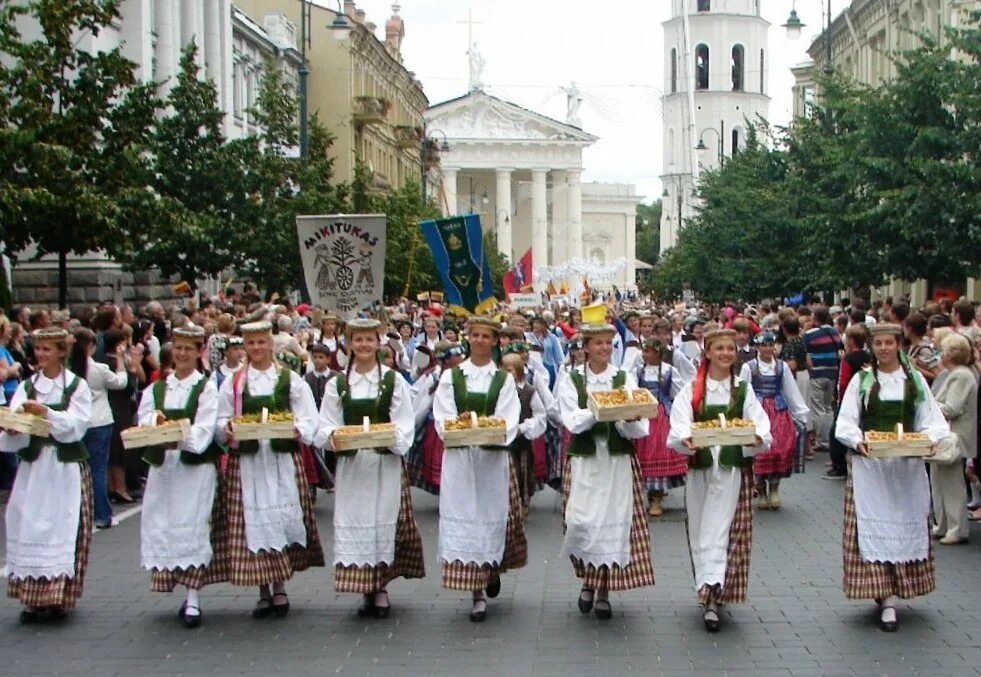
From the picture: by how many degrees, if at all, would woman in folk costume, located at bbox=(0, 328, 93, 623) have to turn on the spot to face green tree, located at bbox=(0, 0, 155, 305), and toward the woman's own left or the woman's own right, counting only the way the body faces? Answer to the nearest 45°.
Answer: approximately 135° to the woman's own right

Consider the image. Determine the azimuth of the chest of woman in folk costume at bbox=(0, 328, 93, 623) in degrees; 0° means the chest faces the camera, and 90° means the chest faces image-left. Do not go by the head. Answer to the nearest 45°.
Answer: approximately 45°

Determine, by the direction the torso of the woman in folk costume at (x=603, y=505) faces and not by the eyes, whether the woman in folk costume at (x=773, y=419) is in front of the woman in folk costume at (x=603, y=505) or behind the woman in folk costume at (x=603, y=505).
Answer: behind

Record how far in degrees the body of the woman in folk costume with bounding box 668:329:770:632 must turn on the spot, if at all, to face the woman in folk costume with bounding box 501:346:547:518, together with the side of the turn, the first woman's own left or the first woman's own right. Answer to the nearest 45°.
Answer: approximately 135° to the first woman's own right

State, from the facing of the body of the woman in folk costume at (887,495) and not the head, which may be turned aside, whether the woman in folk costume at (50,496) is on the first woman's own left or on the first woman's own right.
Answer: on the first woman's own right

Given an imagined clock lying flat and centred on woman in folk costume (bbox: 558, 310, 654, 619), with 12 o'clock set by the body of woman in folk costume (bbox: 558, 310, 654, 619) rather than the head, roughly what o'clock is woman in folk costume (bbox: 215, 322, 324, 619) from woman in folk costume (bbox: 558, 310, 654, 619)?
woman in folk costume (bbox: 215, 322, 324, 619) is roughly at 3 o'clock from woman in folk costume (bbox: 558, 310, 654, 619).

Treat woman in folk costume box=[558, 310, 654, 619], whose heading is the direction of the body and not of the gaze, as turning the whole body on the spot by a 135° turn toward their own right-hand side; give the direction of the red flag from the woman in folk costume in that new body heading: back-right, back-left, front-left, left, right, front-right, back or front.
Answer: front-right

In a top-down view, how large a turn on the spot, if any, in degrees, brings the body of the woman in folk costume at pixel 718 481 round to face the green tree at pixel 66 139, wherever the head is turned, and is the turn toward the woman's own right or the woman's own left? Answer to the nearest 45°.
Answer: approximately 135° to the woman's own right

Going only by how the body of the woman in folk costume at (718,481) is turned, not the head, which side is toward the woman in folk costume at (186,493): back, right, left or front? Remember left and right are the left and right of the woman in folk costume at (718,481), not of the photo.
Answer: right

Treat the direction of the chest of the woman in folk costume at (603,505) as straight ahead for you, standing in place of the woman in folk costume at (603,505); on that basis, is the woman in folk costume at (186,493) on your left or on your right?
on your right

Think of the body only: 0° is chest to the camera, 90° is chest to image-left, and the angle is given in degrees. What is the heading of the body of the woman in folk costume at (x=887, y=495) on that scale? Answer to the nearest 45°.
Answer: approximately 0°

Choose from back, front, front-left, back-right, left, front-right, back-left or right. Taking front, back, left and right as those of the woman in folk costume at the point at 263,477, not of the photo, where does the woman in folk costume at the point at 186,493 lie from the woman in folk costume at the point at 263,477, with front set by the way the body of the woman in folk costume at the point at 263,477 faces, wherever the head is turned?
right

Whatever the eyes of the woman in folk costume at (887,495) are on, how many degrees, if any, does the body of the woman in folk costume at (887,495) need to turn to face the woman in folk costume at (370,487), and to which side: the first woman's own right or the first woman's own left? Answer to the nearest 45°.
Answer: approximately 90° to the first woman's own right

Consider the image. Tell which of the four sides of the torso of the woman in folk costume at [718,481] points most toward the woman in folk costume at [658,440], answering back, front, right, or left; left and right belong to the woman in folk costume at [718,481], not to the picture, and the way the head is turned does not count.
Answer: back

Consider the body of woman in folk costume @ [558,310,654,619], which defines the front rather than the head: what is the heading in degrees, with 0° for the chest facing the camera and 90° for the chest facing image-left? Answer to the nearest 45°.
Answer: approximately 0°

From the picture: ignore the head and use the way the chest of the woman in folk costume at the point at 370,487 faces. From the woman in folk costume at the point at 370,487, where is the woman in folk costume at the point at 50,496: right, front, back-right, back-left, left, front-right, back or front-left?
right
